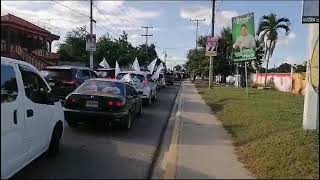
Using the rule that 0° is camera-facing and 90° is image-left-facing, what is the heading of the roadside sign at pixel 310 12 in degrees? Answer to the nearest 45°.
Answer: approximately 0°

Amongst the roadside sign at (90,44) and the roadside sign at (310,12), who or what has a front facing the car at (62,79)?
the roadside sign at (90,44)

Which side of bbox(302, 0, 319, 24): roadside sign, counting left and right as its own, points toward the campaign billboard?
back

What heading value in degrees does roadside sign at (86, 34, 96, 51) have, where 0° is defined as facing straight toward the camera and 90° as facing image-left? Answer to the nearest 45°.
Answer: approximately 0°

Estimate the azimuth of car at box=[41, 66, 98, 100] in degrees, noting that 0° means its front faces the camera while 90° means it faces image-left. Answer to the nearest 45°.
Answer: approximately 225°

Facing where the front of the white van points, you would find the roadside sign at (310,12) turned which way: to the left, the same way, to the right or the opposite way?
the opposite way

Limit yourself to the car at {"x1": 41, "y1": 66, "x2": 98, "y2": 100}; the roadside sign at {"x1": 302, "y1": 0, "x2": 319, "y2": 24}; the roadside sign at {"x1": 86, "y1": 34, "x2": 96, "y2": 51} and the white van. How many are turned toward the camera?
2

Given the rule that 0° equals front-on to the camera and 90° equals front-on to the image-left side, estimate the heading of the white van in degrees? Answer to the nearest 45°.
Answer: approximately 225°

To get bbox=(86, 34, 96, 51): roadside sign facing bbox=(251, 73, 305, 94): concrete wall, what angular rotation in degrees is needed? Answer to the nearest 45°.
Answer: approximately 90° to its left

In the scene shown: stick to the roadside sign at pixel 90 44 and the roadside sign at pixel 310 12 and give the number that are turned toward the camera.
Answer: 2

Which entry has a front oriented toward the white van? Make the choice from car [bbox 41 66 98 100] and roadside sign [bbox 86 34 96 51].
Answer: the roadside sign

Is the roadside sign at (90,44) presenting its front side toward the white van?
yes
